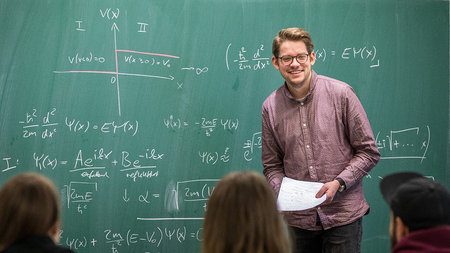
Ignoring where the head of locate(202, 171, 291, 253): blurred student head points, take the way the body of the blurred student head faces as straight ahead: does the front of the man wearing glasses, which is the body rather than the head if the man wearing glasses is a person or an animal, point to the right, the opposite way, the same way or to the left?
the opposite way

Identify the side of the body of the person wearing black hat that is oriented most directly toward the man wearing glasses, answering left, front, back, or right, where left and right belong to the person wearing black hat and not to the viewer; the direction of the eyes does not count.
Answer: front

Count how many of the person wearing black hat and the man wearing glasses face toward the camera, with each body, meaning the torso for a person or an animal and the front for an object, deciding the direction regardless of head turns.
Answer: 1

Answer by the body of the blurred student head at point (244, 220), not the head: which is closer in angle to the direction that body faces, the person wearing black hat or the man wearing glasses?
the man wearing glasses

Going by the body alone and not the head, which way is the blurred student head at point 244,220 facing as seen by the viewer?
away from the camera

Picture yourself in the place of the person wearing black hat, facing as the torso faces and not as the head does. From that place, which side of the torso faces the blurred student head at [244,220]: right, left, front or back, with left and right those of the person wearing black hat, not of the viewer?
left

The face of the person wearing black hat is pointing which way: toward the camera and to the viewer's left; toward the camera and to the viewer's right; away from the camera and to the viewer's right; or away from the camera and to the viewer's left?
away from the camera and to the viewer's left

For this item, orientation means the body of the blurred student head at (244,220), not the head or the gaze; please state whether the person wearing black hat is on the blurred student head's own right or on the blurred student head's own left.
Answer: on the blurred student head's own right

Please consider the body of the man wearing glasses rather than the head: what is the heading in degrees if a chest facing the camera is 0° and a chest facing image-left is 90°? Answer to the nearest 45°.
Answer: approximately 0°

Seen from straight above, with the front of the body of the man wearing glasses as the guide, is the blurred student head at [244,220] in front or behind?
in front

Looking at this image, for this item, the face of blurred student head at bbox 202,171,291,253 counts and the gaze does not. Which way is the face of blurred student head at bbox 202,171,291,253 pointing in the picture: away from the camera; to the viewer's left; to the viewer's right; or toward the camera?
away from the camera

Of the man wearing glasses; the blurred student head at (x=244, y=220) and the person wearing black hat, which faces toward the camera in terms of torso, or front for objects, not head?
the man wearing glasses

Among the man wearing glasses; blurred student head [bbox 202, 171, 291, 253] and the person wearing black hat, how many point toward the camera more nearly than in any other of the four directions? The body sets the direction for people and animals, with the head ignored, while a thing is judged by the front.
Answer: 1

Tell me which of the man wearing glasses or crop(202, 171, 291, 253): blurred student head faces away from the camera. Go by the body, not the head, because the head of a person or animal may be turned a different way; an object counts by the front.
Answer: the blurred student head

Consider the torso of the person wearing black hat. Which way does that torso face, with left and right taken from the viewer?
facing away from the viewer and to the left of the viewer
